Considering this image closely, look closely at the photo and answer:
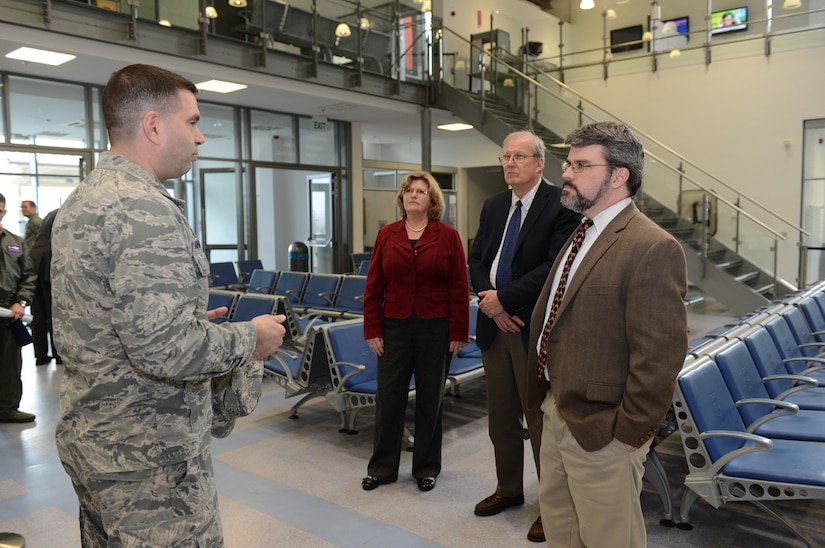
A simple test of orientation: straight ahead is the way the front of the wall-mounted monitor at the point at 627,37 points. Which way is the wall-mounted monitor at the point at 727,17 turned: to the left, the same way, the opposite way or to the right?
the same way

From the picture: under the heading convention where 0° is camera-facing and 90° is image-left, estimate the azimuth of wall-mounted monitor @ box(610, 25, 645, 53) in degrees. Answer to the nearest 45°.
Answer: approximately 45°

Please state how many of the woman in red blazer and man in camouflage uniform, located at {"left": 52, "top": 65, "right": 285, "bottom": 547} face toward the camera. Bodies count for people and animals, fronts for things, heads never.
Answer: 1

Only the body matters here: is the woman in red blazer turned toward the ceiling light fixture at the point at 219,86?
no

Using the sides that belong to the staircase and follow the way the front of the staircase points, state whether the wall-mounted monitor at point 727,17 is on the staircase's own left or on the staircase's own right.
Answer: on the staircase's own left

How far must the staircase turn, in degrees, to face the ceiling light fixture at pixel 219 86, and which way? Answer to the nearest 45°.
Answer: approximately 135° to its right

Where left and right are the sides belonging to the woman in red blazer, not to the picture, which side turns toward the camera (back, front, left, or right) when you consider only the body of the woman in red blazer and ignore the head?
front

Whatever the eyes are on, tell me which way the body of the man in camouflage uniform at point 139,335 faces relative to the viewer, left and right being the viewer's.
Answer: facing to the right of the viewer

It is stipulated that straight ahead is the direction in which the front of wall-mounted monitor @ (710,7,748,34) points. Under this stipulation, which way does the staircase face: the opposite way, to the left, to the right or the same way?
to the left

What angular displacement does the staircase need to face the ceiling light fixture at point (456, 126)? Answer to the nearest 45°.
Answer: approximately 180°

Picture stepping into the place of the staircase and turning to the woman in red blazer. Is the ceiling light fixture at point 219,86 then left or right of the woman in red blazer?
right

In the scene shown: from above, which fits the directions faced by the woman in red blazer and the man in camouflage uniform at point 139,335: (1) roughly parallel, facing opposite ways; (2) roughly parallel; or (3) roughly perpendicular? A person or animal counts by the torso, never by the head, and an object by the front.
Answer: roughly perpendicular

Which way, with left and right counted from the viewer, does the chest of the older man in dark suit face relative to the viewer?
facing the viewer and to the left of the viewer

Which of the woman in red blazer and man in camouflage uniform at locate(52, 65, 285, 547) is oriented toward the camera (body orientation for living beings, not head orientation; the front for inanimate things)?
the woman in red blazer

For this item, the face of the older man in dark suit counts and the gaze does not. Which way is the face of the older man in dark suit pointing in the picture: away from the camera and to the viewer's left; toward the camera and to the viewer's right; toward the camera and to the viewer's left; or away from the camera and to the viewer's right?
toward the camera and to the viewer's left

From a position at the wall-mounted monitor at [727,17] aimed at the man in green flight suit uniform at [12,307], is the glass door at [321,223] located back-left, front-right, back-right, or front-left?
front-right

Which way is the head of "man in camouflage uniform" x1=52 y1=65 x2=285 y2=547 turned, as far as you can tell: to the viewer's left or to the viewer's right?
to the viewer's right

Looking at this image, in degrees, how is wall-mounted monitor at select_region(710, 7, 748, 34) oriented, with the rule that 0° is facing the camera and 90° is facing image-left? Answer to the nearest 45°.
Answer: approximately 45°
